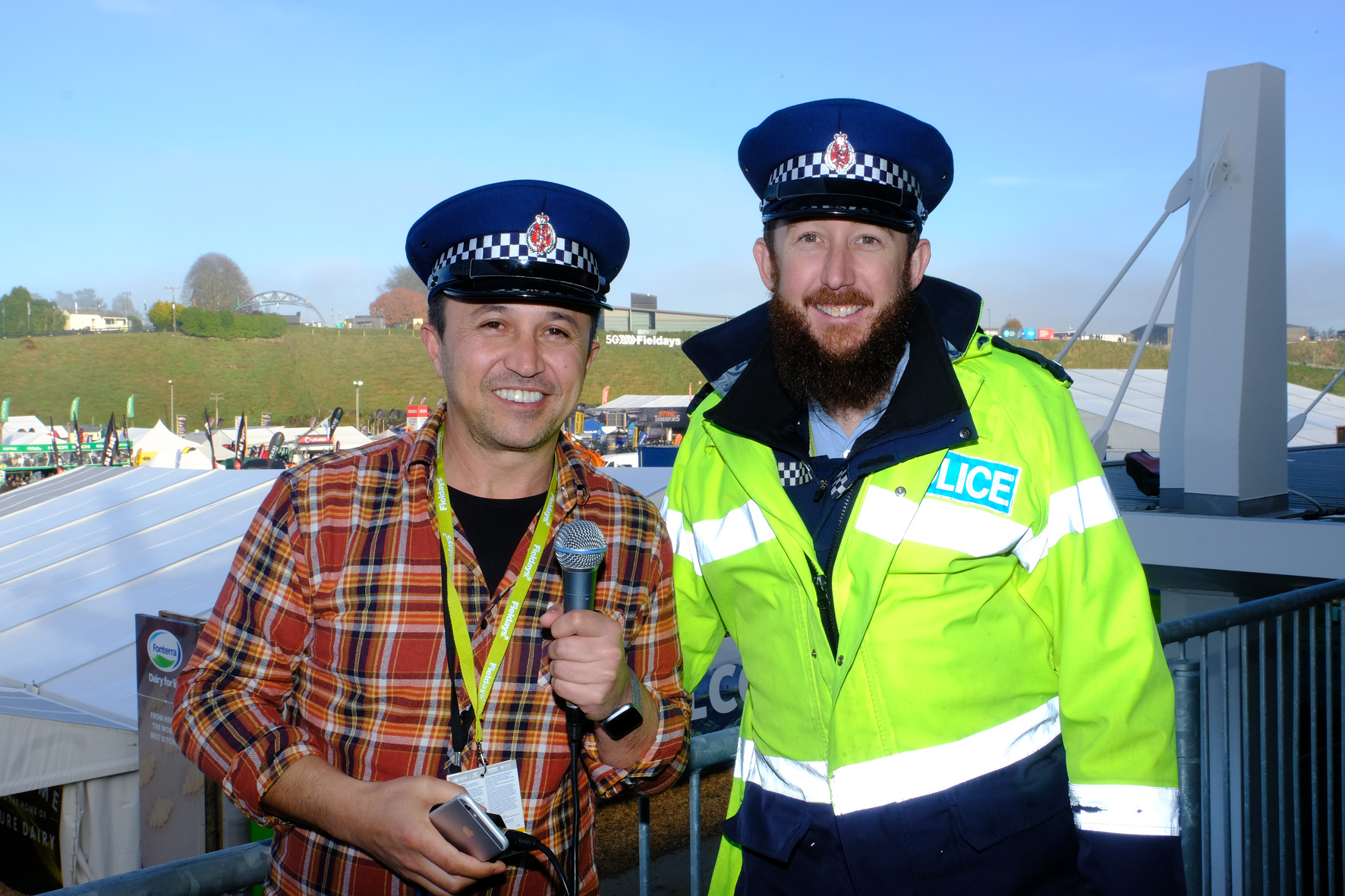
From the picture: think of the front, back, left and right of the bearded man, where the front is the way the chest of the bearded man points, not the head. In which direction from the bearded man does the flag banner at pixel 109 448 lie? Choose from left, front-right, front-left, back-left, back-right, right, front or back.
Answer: back-right

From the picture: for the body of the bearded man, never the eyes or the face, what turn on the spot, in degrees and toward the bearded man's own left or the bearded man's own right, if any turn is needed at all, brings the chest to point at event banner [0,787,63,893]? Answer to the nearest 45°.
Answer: approximately 135° to the bearded man's own right

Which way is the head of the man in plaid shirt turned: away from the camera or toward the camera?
toward the camera

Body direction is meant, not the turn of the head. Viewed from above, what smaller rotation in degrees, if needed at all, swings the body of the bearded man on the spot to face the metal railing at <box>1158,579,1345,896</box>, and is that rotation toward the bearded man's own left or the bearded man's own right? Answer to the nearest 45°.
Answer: approximately 135° to the bearded man's own left

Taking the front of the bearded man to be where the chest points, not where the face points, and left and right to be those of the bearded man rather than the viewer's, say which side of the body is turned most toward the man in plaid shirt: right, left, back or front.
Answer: right

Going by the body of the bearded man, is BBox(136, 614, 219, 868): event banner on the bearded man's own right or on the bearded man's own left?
on the bearded man's own right

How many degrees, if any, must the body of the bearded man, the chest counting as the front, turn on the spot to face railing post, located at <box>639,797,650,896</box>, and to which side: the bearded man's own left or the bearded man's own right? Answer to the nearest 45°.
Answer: approximately 90° to the bearded man's own right

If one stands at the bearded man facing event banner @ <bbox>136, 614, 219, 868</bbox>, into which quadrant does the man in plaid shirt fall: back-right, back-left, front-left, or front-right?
front-left

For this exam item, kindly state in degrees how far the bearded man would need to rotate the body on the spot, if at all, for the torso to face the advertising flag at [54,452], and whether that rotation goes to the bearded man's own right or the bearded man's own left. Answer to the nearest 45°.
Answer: approximately 135° to the bearded man's own right

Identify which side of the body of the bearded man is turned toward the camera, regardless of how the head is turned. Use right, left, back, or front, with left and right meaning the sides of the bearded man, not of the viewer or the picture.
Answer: front
